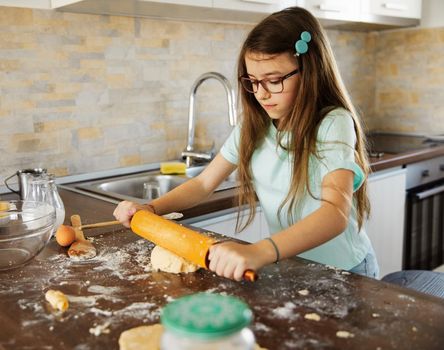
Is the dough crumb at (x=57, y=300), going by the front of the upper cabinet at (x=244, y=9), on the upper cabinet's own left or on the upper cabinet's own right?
on the upper cabinet's own right

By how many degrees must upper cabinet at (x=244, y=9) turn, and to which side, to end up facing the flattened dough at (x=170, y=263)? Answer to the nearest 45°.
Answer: approximately 45° to its right

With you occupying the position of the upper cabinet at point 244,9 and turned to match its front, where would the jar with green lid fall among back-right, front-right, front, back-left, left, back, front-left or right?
front-right

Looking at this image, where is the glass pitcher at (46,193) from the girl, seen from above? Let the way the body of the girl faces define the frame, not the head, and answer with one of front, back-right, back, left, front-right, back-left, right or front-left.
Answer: front-right

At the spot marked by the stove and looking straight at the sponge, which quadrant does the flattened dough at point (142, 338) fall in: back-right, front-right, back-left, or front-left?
front-left

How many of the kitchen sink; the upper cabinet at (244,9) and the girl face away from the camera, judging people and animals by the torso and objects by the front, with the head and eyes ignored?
0

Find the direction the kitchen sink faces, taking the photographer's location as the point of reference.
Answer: facing the viewer and to the right of the viewer

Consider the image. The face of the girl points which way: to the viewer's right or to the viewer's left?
to the viewer's left

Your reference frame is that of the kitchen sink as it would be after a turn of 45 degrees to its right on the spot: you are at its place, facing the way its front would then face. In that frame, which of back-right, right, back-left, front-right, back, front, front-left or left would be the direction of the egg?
front

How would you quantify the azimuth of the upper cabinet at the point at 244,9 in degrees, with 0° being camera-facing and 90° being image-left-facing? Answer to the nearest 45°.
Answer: approximately 315°

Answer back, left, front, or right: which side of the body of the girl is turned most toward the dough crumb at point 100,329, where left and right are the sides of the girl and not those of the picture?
front

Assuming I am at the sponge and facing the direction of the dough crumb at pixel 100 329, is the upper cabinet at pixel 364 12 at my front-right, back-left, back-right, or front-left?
back-left

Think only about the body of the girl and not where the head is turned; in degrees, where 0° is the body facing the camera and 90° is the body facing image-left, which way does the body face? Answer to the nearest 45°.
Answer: approximately 45°

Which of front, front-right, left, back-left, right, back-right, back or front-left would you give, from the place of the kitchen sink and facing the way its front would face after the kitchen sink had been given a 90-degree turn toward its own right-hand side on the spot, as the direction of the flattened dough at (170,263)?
front-left

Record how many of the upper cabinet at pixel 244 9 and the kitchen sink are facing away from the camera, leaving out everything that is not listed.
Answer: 0
